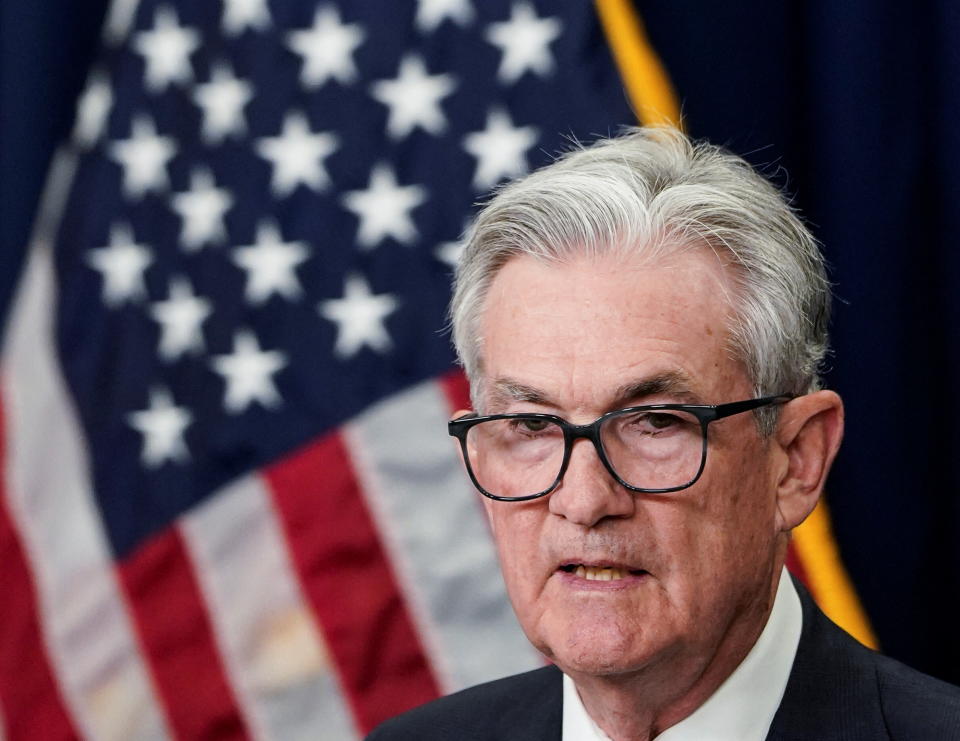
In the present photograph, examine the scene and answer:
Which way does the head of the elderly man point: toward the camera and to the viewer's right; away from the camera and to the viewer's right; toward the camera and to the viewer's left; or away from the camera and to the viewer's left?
toward the camera and to the viewer's left

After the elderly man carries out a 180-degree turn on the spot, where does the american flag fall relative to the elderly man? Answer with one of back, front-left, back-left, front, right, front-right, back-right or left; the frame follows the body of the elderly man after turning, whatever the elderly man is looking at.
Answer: left

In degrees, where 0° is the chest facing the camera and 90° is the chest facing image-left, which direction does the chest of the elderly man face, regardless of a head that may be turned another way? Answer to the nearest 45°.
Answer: approximately 45°
